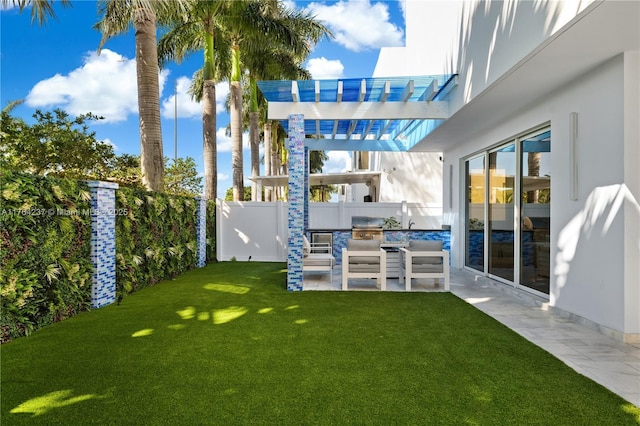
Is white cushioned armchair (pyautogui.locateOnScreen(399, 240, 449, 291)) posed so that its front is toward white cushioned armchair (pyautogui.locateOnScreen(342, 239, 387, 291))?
no

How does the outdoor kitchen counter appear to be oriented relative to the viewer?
toward the camera

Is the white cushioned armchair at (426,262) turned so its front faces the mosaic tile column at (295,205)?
no

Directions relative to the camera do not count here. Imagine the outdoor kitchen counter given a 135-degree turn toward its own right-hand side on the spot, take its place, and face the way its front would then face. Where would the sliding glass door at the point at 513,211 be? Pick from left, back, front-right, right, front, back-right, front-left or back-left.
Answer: back

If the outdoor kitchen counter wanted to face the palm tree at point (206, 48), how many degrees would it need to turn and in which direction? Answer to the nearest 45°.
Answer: approximately 90° to its right
